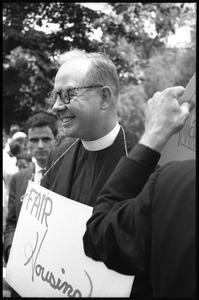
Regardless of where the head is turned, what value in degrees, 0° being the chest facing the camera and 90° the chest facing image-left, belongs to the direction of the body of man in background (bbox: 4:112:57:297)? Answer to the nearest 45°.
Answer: approximately 0°

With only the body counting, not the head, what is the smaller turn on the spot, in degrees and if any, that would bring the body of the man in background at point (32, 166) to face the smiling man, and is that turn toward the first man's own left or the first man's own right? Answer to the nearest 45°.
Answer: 0° — they already face them

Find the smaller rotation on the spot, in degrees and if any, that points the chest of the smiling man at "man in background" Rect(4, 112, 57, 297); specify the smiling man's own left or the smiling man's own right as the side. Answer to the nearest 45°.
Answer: approximately 135° to the smiling man's own right

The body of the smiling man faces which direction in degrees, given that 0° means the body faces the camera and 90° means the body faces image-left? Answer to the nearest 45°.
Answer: approximately 45°
